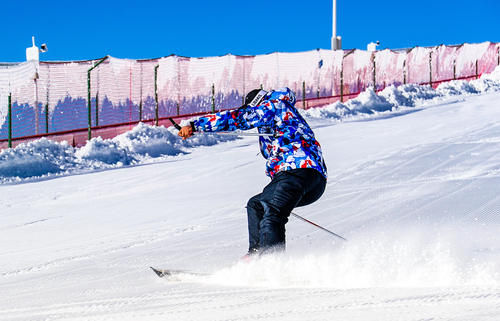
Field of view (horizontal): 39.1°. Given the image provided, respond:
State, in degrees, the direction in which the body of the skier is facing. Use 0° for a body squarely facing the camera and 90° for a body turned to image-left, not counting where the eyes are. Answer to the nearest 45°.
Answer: approximately 90°

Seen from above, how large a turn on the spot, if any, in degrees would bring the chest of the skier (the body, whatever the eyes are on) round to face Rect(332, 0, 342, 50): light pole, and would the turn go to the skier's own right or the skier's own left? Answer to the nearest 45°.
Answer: approximately 90° to the skier's own right

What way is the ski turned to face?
to the viewer's left
